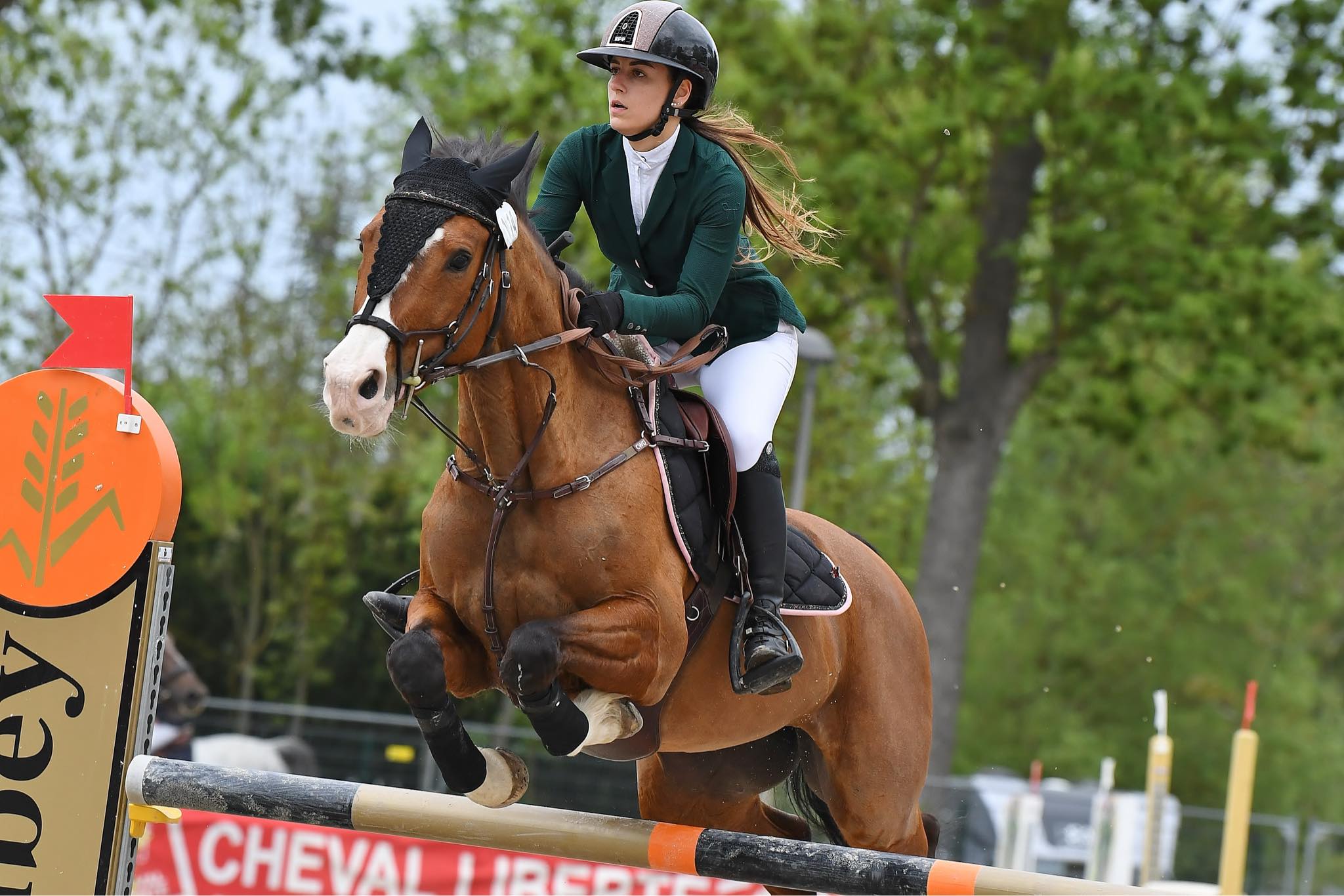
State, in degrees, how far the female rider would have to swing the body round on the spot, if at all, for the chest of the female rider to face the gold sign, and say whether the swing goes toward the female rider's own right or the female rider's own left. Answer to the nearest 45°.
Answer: approximately 45° to the female rider's own right

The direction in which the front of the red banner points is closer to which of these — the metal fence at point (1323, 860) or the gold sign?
the gold sign

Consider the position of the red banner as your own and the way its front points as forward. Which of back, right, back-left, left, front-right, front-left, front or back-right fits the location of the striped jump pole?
front

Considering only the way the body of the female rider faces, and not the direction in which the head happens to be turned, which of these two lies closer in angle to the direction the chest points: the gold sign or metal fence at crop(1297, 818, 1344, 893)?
the gold sign

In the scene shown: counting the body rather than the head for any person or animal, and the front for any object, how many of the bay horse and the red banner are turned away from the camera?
0

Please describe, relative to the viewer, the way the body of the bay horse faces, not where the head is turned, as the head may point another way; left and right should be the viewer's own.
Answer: facing the viewer and to the left of the viewer

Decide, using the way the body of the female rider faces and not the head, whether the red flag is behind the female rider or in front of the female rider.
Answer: in front

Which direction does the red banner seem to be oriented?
toward the camera

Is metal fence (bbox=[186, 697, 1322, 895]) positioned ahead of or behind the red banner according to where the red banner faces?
behind

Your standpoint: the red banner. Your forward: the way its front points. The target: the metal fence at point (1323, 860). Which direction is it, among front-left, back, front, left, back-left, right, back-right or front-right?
back-left
